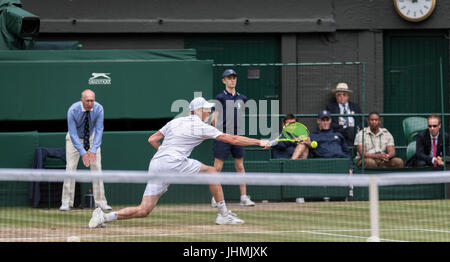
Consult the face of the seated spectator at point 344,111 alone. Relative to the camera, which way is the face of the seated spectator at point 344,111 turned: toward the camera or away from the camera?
toward the camera

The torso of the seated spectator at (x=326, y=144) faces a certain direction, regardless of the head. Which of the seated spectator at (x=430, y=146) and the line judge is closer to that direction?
the line judge

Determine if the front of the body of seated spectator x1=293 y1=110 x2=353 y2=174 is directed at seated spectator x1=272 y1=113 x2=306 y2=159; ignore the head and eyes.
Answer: no

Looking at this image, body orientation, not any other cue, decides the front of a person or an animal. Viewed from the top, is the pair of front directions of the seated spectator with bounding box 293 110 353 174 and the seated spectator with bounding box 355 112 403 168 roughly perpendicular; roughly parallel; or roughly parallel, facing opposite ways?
roughly parallel

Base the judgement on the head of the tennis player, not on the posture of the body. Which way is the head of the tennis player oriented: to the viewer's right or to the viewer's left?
to the viewer's right

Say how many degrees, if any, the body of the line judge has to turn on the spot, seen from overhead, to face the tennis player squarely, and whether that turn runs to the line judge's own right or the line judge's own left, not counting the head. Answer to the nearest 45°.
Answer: approximately 45° to the line judge's own left

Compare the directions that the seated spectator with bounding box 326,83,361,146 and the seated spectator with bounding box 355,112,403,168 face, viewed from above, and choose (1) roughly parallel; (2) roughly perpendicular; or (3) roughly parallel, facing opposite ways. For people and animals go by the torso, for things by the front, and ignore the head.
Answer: roughly parallel

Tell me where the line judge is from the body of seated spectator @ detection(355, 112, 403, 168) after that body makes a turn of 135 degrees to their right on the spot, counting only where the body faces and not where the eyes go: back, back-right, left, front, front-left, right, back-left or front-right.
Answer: left

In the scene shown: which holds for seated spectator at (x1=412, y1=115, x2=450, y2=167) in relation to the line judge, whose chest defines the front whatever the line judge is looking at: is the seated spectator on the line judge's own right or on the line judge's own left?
on the line judge's own left

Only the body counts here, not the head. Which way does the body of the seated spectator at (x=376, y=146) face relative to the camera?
toward the camera

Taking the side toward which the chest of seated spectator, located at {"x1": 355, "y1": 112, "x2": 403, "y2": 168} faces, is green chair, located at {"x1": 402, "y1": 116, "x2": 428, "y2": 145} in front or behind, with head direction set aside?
behind

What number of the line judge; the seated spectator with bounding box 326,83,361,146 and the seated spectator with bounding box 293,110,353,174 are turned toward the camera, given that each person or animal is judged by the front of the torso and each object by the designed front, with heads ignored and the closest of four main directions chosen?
3

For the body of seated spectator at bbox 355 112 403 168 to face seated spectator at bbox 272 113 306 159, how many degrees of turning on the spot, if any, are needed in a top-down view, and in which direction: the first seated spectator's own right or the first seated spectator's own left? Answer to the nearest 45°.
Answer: approximately 90° to the first seated spectator's own right

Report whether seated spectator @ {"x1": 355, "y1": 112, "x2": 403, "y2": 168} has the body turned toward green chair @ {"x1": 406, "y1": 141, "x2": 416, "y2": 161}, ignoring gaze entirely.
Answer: no

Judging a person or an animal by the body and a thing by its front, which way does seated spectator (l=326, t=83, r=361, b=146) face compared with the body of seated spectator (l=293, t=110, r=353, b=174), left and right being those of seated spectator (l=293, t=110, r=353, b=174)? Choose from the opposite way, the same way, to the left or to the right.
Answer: the same way

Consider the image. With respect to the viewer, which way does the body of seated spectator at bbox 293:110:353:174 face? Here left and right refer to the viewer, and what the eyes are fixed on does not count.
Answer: facing the viewer

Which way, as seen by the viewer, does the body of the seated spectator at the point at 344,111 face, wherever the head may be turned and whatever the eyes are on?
toward the camera

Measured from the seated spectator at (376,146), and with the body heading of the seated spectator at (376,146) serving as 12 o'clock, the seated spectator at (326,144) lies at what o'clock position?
the seated spectator at (326,144) is roughly at 2 o'clock from the seated spectator at (376,146).
